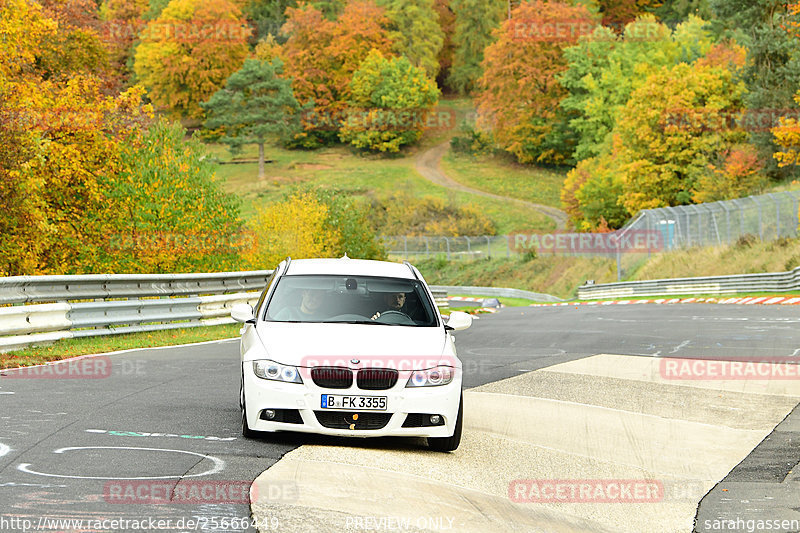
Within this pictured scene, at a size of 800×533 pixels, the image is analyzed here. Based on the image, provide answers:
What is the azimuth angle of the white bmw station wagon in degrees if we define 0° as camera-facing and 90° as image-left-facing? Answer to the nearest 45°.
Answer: approximately 0°

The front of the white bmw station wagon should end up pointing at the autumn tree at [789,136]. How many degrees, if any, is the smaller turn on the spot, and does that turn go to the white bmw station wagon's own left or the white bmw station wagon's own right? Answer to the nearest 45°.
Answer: approximately 135° to the white bmw station wagon's own left

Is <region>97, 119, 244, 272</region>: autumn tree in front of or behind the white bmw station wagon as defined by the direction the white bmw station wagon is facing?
behind

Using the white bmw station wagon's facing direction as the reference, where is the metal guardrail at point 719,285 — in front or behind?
behind
